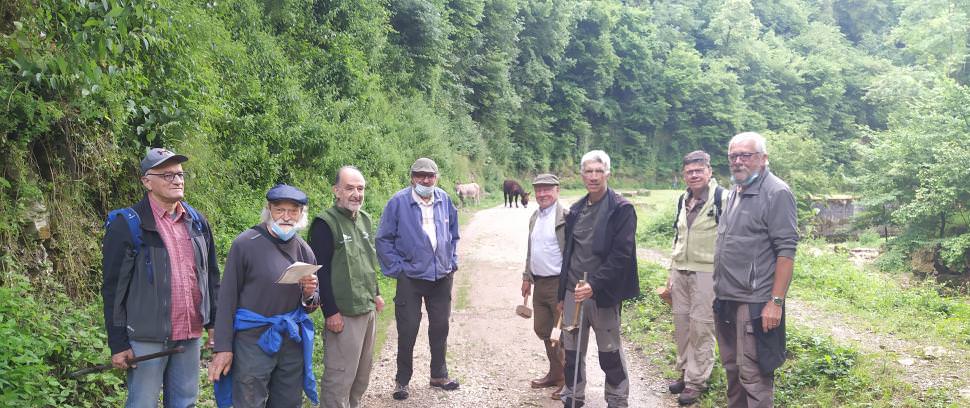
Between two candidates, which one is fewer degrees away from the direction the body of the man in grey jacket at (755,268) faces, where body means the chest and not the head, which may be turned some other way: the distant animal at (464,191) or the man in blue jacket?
the man in blue jacket

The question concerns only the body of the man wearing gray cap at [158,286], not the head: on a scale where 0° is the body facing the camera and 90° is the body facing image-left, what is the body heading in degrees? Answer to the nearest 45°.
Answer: approximately 315°

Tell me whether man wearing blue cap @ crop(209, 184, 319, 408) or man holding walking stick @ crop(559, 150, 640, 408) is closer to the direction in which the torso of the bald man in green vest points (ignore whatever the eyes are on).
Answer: the man holding walking stick

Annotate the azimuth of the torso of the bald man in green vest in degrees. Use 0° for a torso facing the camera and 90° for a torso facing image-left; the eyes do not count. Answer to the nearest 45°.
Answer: approximately 315°

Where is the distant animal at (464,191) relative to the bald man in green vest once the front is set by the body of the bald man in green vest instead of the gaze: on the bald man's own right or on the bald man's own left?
on the bald man's own left

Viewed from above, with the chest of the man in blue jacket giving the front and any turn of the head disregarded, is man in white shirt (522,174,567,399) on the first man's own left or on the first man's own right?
on the first man's own left

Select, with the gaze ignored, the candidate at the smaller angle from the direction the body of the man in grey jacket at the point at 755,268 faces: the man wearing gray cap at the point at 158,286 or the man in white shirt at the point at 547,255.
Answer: the man wearing gray cap

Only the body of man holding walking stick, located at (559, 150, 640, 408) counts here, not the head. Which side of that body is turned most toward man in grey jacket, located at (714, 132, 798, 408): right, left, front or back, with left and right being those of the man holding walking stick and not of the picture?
left

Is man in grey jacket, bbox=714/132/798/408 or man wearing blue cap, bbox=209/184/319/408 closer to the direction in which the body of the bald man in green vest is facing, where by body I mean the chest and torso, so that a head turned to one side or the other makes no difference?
the man in grey jacket

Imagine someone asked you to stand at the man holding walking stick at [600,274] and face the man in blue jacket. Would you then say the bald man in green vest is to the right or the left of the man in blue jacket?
left
